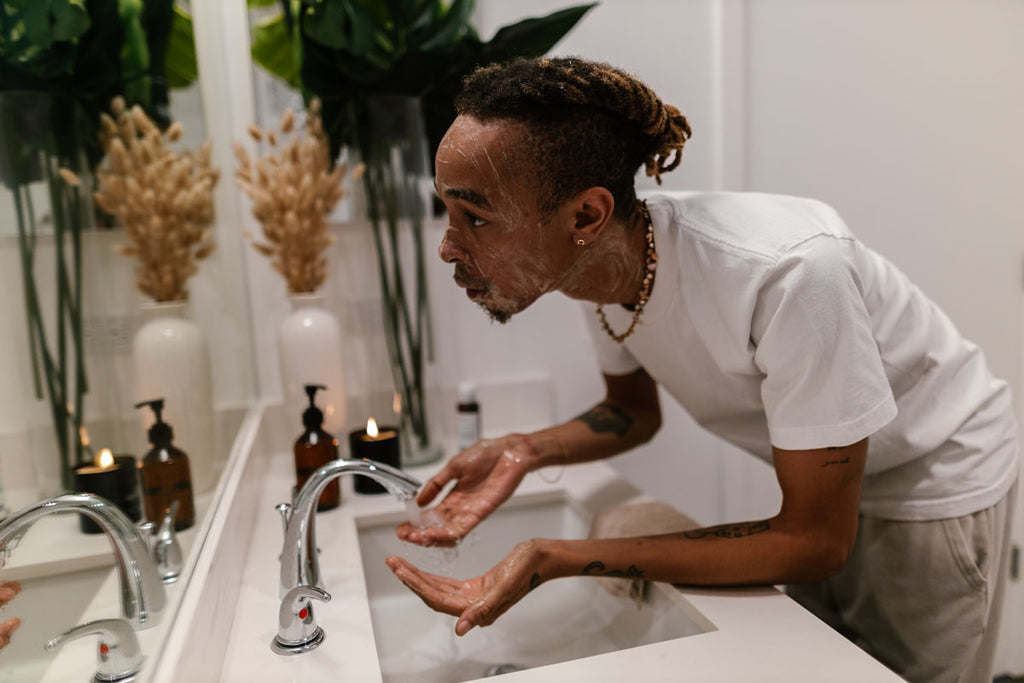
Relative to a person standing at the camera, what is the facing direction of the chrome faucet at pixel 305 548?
facing to the right of the viewer

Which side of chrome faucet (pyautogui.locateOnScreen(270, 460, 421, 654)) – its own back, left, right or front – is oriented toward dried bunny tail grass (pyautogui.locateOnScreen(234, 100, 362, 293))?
left

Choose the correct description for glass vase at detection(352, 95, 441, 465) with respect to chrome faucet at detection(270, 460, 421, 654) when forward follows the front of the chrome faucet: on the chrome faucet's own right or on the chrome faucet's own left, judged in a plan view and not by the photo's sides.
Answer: on the chrome faucet's own left

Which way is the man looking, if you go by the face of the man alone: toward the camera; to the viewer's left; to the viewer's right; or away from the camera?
to the viewer's left
